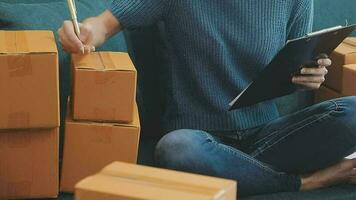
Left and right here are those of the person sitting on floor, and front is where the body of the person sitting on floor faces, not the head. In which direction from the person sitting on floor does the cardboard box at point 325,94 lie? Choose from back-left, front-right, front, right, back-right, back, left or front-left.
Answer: left

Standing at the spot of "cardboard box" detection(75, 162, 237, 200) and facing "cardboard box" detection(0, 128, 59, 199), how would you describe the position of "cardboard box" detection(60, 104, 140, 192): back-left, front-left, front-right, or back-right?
front-right

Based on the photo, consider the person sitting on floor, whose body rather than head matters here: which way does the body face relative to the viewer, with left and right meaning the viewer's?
facing the viewer and to the right of the viewer

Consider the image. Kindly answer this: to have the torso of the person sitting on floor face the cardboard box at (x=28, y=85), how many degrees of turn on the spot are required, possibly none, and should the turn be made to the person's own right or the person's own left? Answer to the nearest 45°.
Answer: approximately 90° to the person's own right

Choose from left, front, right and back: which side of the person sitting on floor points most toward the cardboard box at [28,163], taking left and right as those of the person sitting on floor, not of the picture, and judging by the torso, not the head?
right

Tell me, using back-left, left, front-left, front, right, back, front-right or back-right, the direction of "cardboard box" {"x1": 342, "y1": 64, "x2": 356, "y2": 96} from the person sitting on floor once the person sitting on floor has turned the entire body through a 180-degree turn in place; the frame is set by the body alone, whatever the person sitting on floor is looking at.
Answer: right
